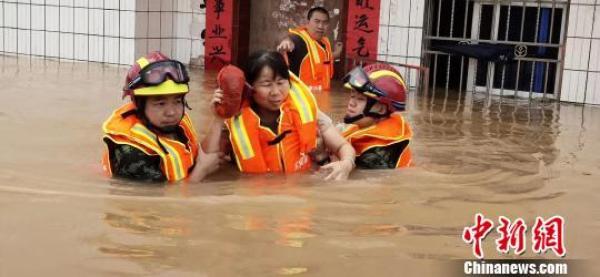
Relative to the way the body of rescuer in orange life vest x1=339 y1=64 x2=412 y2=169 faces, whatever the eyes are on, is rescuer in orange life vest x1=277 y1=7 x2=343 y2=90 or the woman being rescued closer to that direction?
the woman being rescued

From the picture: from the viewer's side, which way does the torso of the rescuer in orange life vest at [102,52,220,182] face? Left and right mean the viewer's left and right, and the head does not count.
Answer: facing the viewer and to the right of the viewer

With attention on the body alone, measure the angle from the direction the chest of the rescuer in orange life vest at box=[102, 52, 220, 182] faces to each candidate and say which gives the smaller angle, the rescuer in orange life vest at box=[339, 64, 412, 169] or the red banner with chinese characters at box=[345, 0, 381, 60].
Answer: the rescuer in orange life vest

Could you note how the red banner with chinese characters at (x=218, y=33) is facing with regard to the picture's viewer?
facing the viewer

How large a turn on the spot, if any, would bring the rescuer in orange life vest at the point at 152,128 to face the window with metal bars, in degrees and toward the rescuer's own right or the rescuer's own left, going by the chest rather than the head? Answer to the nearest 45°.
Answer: approximately 90° to the rescuer's own left

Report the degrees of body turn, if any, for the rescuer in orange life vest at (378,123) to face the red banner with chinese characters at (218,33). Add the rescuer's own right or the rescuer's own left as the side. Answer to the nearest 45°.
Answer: approximately 90° to the rescuer's own right

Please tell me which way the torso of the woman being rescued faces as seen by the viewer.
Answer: toward the camera

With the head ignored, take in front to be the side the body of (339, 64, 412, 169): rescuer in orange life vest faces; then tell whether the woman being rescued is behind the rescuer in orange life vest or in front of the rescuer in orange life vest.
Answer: in front

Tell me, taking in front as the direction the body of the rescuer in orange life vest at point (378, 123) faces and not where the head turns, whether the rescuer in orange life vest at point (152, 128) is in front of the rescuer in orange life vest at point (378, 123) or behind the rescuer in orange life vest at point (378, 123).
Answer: in front

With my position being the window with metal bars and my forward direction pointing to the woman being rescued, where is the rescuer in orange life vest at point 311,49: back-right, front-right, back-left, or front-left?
front-right

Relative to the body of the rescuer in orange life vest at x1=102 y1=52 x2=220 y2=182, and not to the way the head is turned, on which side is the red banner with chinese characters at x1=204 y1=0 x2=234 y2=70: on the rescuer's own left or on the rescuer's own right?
on the rescuer's own left

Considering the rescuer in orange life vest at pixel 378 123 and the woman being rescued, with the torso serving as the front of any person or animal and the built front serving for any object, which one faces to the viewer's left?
the rescuer in orange life vest

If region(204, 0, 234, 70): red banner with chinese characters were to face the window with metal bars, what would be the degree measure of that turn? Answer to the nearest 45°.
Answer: approximately 45° to its left

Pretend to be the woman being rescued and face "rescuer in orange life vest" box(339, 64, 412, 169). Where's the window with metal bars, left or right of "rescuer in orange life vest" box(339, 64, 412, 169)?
left
